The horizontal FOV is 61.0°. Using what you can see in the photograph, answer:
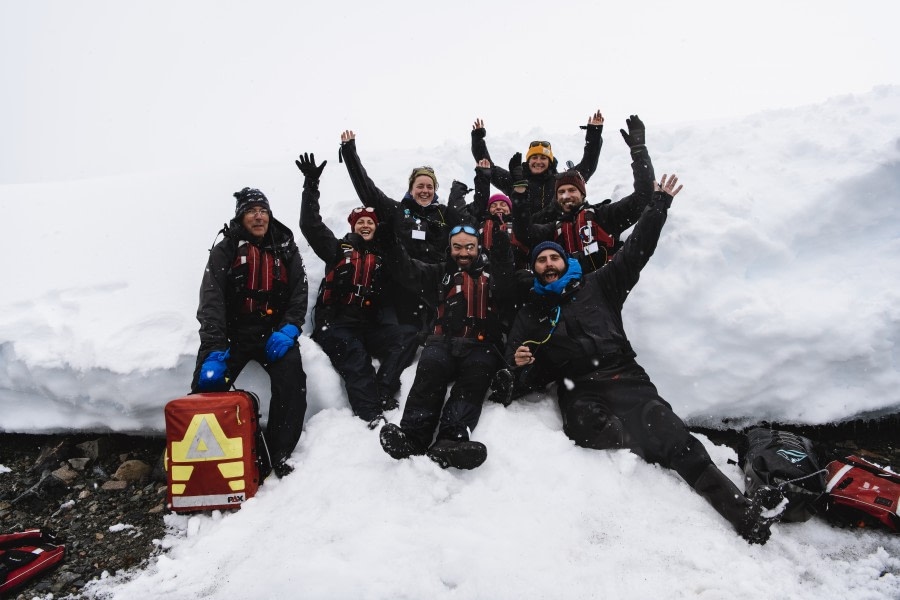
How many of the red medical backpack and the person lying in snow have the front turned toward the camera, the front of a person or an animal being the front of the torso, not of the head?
2

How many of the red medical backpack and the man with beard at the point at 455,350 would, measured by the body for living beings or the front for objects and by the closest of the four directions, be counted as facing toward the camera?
2

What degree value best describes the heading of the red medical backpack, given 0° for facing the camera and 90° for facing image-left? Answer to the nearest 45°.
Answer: approximately 0°

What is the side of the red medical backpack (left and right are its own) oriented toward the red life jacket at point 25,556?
right

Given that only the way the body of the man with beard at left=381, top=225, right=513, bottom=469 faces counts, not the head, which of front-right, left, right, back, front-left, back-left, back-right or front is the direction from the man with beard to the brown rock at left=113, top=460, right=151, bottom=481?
right

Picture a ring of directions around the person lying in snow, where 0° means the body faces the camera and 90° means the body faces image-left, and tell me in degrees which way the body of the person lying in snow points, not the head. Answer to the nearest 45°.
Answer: approximately 0°

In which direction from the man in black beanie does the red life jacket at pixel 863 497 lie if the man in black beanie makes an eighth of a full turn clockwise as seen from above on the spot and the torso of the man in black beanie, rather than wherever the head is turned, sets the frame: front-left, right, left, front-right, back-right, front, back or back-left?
left
